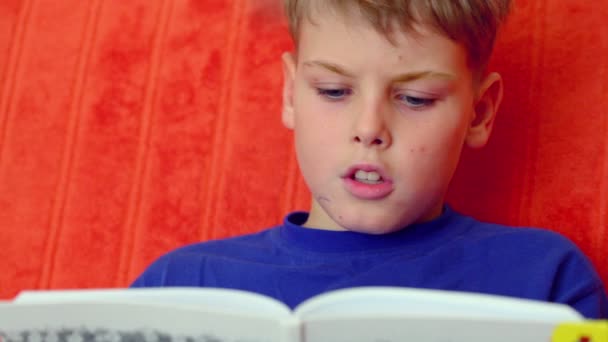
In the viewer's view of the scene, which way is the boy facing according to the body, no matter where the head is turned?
toward the camera

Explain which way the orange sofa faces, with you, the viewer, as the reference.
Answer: facing the viewer

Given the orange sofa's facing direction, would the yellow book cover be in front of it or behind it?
in front
